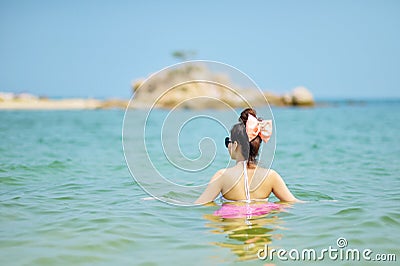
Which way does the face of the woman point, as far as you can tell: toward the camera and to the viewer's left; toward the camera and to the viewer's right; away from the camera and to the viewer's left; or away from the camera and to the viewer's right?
away from the camera and to the viewer's left

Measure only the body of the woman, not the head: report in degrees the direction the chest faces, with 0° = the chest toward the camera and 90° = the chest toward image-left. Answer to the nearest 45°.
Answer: approximately 180°
